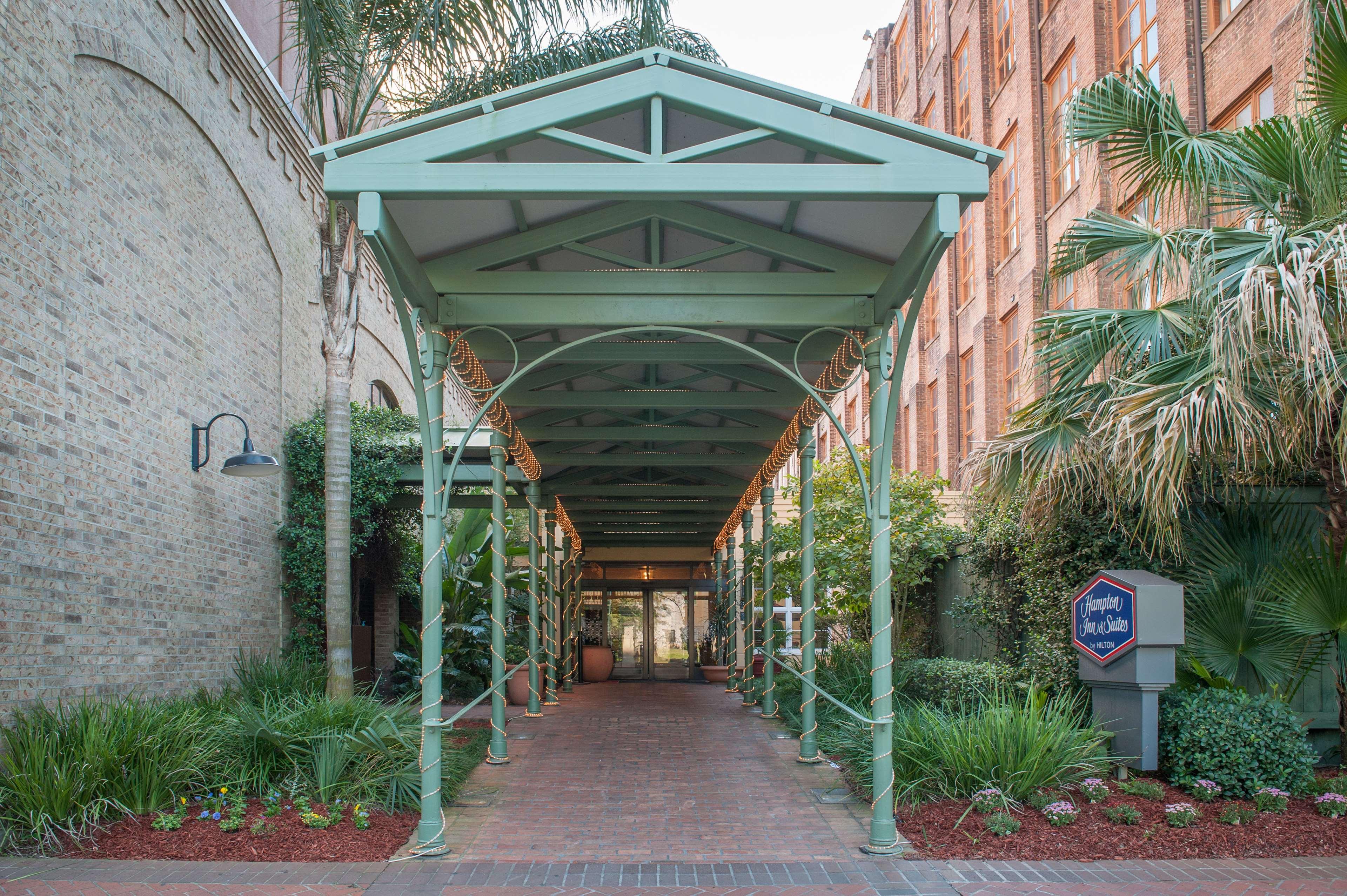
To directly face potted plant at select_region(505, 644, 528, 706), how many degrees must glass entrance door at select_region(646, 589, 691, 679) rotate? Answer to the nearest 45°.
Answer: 0° — it already faces it

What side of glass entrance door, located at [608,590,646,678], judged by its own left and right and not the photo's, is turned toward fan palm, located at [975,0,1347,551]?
front

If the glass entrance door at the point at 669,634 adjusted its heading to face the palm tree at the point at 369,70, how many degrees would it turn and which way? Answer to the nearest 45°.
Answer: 0° — it already faces it

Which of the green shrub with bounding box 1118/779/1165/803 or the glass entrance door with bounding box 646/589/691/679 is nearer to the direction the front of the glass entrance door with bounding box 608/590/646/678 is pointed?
the green shrub

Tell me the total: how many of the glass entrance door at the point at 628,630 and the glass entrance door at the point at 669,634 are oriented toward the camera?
2

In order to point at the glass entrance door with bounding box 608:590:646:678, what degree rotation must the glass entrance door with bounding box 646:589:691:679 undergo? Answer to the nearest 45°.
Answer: approximately 90° to its right

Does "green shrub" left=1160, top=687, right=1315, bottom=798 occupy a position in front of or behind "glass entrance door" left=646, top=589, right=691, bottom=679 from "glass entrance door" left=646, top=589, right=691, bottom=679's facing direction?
in front
